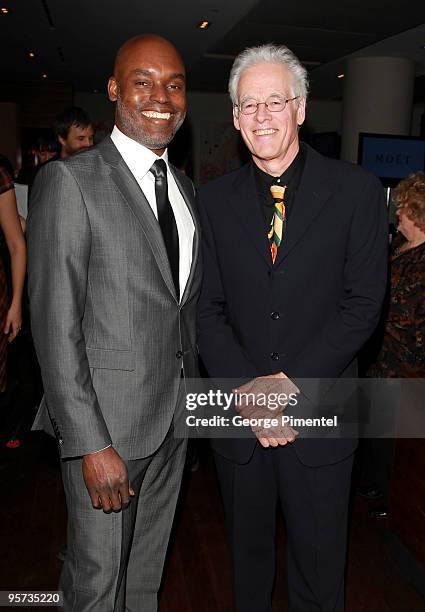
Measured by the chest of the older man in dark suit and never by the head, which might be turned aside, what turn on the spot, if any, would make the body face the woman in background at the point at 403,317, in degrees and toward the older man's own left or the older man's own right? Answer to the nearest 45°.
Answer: approximately 135° to the older man's own left

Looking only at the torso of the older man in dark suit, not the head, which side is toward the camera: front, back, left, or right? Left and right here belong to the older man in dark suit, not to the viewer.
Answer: front

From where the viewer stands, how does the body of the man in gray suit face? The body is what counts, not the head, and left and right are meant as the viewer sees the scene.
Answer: facing the viewer and to the right of the viewer

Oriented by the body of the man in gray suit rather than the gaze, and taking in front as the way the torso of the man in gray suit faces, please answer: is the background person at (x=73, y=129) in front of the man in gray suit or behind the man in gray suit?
behind

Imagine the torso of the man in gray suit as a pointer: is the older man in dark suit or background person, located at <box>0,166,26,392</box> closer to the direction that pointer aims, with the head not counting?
the older man in dark suit

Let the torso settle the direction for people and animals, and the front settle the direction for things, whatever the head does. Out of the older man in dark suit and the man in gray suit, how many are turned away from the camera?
0

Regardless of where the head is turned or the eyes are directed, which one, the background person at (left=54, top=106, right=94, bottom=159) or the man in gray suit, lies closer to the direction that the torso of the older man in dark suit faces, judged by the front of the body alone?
the man in gray suit

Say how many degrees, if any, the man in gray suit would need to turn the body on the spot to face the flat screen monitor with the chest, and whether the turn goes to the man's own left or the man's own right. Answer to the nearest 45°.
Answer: approximately 90° to the man's own left

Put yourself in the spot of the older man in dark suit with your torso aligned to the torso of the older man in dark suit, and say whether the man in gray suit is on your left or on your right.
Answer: on your right

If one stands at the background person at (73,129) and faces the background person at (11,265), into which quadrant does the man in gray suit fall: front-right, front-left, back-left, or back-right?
front-left
